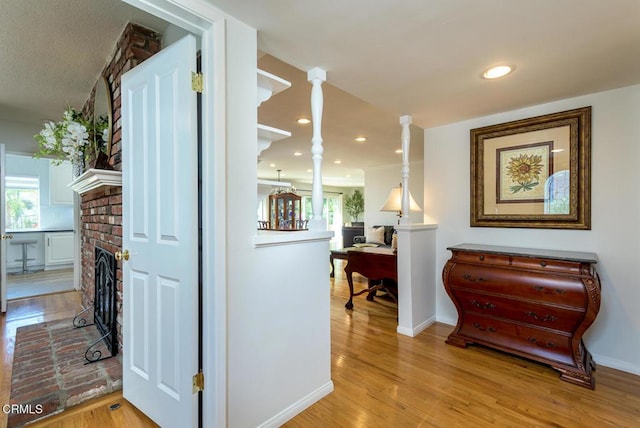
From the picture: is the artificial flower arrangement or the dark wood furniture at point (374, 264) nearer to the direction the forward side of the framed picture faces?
the artificial flower arrangement

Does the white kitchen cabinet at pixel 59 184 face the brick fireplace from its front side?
yes

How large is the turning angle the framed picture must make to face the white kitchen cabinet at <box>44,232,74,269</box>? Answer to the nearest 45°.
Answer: approximately 45° to its right

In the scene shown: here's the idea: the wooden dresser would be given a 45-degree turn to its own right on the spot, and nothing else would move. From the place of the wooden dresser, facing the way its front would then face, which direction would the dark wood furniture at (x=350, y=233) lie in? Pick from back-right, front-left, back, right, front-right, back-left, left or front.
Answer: front-right

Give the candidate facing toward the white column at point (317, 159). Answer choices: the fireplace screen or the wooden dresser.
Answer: the wooden dresser

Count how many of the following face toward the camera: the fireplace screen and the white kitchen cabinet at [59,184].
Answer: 1

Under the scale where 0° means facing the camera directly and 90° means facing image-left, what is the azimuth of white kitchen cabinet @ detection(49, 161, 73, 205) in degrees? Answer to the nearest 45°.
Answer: approximately 0°
